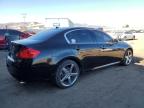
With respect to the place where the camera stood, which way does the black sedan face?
facing away from the viewer and to the right of the viewer
